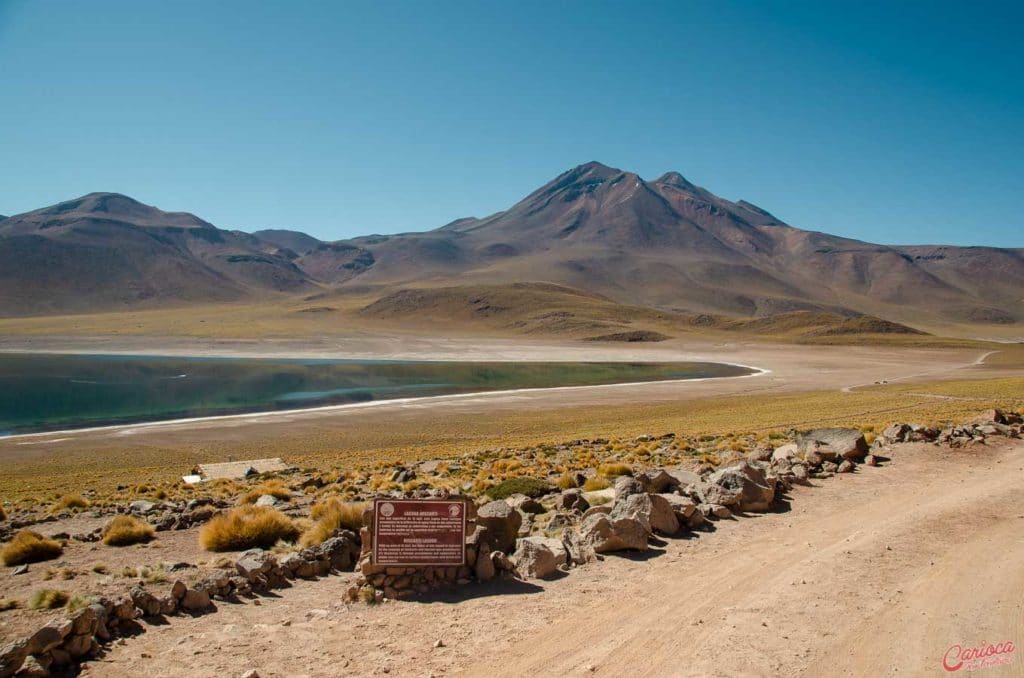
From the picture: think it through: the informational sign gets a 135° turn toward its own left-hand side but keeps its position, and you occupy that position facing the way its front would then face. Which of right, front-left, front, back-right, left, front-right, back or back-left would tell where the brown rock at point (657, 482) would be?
front

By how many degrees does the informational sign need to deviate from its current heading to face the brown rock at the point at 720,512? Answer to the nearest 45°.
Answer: approximately 135° to its left

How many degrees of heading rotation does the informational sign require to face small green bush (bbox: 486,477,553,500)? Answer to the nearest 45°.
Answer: approximately 180°

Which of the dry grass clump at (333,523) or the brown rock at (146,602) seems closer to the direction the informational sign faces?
the brown rock

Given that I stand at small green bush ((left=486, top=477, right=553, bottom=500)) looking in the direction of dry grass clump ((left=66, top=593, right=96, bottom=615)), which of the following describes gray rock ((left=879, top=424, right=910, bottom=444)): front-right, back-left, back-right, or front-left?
back-left

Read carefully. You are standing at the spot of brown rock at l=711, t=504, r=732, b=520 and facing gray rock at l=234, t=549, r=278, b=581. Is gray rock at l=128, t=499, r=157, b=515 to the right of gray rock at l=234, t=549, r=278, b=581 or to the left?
right

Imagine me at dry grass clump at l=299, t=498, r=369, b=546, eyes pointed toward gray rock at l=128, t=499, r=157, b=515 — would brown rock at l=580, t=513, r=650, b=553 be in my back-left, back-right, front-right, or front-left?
back-right

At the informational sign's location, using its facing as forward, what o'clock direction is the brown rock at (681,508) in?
The brown rock is roughly at 8 o'clock from the informational sign.

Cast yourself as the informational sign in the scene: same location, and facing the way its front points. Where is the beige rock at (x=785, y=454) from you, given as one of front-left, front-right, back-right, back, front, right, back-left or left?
back-left

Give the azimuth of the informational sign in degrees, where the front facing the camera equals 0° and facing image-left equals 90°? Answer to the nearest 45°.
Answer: approximately 0°

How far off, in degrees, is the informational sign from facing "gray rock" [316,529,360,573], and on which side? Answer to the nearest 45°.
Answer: approximately 135° to its right

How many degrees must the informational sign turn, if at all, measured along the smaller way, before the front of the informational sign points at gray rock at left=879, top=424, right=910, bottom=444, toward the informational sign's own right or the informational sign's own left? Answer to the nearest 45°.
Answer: approximately 135° to the informational sign's own left
